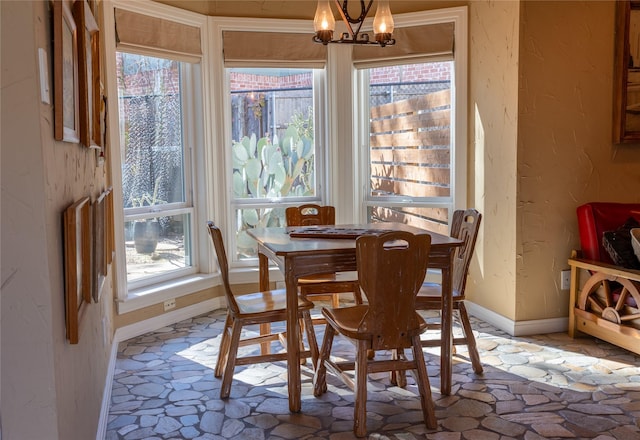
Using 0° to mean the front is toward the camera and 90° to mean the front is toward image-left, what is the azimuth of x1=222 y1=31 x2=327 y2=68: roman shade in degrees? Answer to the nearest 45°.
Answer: approximately 0°

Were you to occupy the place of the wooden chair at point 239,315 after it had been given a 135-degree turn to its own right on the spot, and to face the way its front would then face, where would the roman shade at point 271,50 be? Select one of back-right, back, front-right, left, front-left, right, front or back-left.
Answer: back-right

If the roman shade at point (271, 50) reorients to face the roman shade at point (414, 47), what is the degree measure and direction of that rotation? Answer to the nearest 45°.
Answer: approximately 90° to its left

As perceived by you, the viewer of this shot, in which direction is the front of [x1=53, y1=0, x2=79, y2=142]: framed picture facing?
facing to the right of the viewer

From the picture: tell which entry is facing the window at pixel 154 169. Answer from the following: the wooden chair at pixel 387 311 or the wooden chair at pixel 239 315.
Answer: the wooden chair at pixel 387 311

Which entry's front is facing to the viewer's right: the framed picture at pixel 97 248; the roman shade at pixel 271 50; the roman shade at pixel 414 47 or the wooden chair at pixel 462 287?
the framed picture

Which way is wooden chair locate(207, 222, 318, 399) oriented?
to the viewer's right

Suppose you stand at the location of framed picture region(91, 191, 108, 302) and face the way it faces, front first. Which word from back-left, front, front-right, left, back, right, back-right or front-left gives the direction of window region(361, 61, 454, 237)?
front-left

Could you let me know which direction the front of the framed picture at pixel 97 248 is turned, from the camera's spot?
facing to the right of the viewer

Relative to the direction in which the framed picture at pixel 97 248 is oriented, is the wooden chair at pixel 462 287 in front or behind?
in front

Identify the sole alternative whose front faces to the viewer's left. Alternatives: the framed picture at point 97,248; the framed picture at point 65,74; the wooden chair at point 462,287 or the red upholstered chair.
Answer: the wooden chair

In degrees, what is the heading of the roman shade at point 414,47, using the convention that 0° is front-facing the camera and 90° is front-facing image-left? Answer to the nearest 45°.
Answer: approximately 45°

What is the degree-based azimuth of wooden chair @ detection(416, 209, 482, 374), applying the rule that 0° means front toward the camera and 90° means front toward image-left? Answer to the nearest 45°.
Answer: approximately 90°

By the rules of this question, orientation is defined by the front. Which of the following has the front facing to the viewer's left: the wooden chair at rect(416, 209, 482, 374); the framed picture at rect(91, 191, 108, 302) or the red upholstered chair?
the wooden chair
